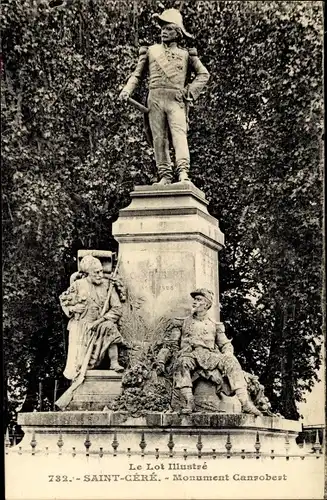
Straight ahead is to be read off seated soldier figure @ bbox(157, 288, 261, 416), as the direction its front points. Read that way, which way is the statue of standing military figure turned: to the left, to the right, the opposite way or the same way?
the same way

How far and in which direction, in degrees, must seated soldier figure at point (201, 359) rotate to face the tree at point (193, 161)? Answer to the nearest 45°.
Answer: approximately 180°

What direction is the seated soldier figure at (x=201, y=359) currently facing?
toward the camera

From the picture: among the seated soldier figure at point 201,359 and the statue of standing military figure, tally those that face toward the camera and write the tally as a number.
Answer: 2

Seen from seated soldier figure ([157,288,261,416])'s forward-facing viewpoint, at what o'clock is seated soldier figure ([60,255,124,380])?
seated soldier figure ([60,255,124,380]) is roughly at 4 o'clock from seated soldier figure ([157,288,261,416]).

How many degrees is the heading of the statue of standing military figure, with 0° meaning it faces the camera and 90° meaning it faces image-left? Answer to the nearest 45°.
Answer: approximately 0°
